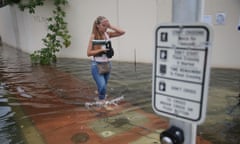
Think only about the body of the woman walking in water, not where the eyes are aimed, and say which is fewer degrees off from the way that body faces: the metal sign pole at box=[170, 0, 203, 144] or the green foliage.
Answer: the metal sign pole

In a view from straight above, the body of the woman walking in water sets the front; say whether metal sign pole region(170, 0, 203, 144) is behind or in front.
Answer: in front

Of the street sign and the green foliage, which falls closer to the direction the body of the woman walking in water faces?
the street sign

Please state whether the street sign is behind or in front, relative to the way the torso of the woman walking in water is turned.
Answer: in front

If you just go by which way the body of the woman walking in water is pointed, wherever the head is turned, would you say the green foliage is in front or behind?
behind

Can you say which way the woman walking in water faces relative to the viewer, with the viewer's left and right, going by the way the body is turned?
facing the viewer and to the right of the viewer
